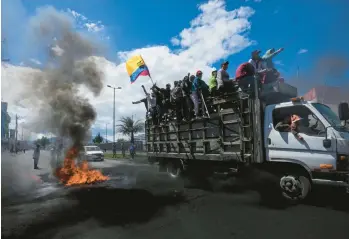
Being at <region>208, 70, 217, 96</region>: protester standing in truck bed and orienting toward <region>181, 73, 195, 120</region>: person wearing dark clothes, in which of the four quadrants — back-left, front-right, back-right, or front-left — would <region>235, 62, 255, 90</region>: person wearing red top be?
back-left

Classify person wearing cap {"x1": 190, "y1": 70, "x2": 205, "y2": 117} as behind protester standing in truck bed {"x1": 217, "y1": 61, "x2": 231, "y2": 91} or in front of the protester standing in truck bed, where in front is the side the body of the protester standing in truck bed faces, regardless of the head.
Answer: behind

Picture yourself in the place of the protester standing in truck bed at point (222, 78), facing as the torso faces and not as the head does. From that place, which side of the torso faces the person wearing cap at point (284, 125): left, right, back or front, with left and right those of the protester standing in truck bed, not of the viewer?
front
